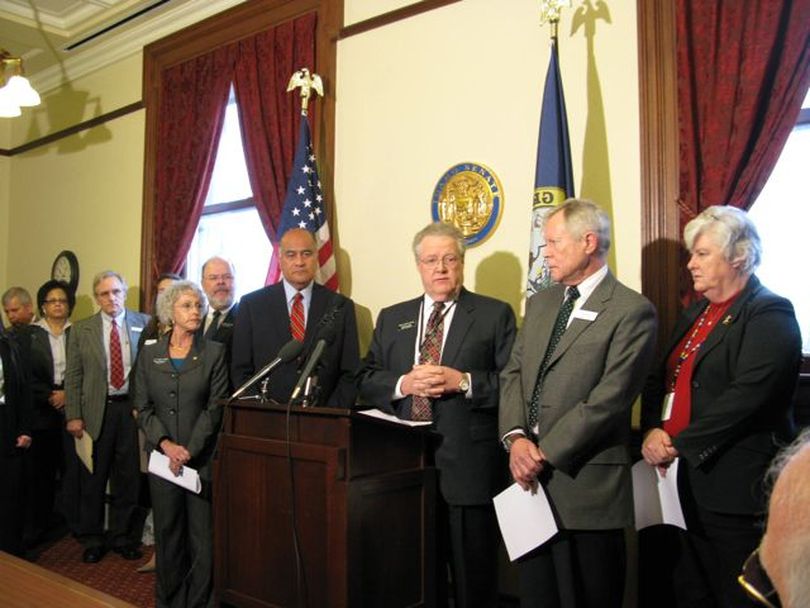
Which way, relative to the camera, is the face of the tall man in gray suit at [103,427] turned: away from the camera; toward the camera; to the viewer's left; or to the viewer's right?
toward the camera

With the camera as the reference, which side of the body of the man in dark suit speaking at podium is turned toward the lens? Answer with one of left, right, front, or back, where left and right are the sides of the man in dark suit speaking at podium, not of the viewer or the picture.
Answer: front

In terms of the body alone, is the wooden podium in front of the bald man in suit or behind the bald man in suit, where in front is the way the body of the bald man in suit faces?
in front

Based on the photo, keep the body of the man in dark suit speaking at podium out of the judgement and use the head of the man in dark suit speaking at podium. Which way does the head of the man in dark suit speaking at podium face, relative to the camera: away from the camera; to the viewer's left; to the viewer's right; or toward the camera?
toward the camera

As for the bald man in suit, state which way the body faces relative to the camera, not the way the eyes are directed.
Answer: toward the camera

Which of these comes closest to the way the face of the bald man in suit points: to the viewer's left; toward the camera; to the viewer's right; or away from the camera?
toward the camera

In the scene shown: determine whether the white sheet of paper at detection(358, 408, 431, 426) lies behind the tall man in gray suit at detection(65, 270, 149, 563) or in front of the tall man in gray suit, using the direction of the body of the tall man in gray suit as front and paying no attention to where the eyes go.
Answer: in front

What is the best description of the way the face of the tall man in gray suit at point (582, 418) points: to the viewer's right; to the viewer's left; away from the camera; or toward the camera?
to the viewer's left

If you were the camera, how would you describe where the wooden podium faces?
facing the viewer and to the left of the viewer

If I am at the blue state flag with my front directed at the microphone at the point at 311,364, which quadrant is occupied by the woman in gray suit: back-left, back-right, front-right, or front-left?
front-right

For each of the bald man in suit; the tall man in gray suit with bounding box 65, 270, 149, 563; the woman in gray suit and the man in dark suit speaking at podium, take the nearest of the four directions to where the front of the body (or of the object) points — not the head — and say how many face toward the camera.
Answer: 4

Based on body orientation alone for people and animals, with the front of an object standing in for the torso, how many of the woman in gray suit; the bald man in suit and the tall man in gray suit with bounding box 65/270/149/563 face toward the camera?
3
